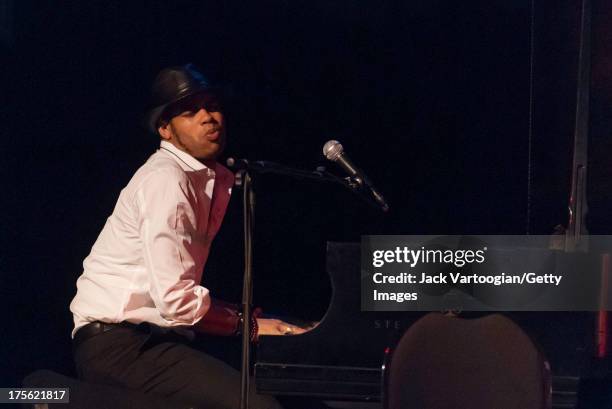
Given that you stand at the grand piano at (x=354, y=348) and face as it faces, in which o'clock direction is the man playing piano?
The man playing piano is roughly at 12 o'clock from the grand piano.

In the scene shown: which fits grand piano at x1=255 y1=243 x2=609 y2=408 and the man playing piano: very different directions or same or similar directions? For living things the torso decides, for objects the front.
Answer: very different directions

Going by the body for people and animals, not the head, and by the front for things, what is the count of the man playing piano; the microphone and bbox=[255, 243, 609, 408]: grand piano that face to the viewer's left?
2

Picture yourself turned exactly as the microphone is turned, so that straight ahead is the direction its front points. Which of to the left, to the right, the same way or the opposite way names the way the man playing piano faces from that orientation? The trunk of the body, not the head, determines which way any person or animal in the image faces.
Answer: the opposite way

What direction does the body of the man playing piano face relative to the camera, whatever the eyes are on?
to the viewer's right

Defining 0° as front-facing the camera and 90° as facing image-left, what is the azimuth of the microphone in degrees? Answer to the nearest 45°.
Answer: approximately 90°

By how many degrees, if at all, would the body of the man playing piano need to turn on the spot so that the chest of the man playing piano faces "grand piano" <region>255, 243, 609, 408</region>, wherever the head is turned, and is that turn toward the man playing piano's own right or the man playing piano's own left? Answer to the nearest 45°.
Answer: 0° — they already face it

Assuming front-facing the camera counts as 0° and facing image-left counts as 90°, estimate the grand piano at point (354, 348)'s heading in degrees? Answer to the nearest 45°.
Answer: approximately 90°
